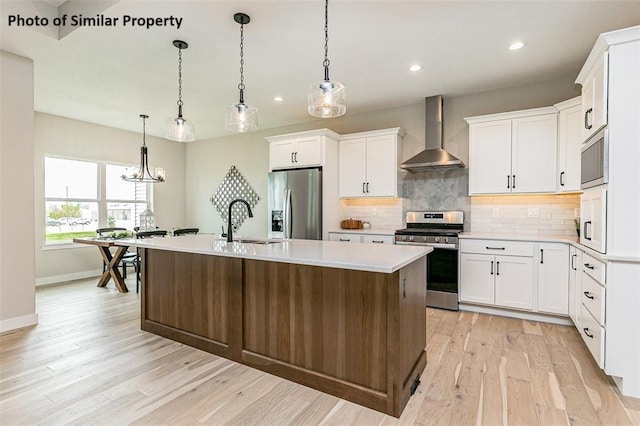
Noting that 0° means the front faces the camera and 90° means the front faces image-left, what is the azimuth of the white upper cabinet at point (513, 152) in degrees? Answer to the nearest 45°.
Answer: approximately 0°

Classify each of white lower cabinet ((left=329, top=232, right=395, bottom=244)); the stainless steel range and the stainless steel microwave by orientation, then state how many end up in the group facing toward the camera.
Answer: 2

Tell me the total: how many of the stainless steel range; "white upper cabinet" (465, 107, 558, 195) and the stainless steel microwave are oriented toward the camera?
2

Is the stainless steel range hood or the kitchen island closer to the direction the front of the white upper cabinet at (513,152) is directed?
the kitchen island

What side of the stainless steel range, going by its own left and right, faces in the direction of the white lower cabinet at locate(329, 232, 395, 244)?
right

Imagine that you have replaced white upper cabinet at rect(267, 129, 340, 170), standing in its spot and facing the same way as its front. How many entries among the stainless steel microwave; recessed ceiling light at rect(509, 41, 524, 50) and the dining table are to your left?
2

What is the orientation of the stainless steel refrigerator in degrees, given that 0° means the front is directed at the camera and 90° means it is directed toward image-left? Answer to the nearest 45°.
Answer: approximately 45°

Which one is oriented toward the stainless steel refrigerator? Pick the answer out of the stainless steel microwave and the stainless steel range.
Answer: the stainless steel microwave
